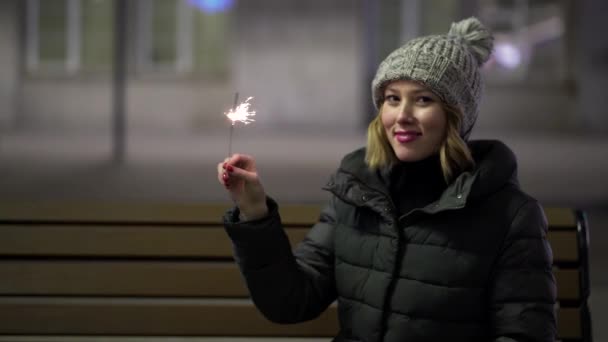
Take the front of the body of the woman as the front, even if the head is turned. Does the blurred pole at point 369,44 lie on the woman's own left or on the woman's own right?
on the woman's own right

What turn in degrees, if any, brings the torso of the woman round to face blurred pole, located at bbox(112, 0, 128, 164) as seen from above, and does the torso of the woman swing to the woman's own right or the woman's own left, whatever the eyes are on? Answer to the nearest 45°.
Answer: approximately 135° to the woman's own right

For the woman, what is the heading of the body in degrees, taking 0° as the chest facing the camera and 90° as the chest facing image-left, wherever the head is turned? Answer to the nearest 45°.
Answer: approximately 45°

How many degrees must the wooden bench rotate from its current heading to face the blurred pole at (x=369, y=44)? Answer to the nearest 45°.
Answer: approximately 180°

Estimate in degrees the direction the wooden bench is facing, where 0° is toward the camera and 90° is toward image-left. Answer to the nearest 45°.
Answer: approximately 0°

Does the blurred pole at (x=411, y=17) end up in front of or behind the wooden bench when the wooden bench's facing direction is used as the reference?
behind

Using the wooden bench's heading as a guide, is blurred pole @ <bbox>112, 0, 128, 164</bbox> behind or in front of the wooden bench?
behind
